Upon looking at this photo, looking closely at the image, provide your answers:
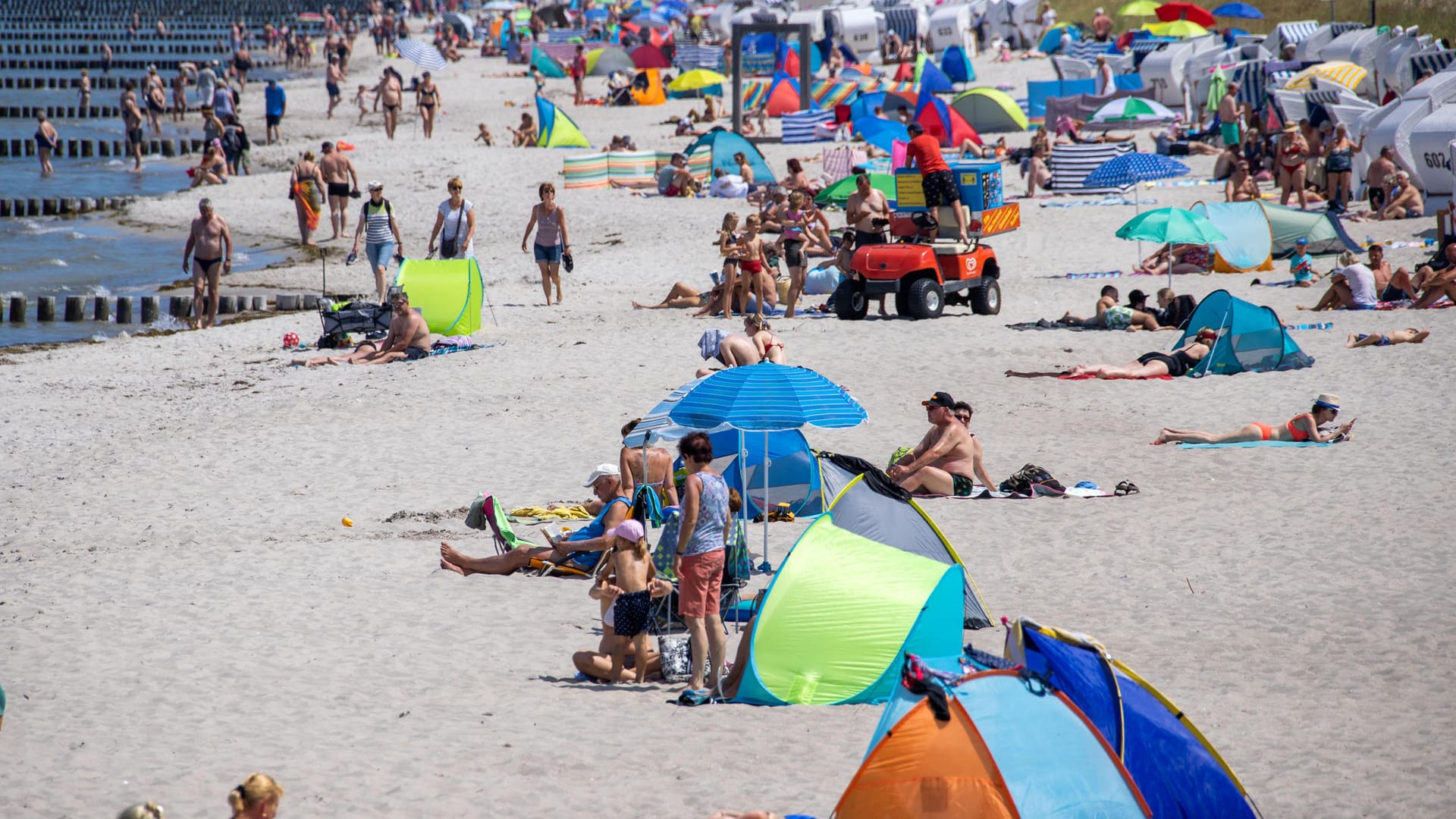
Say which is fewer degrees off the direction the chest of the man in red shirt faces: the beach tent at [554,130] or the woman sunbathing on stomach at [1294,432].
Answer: the beach tent

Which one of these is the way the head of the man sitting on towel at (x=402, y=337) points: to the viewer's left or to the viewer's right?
to the viewer's left

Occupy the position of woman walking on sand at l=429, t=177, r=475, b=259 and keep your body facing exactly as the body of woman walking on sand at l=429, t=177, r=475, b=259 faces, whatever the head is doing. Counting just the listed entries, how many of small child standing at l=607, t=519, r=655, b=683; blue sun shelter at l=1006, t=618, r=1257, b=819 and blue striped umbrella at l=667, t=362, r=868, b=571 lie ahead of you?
3

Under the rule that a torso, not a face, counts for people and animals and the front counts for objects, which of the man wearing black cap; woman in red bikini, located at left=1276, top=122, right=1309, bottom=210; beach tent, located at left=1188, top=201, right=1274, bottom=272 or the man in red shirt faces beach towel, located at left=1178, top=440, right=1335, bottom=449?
the woman in red bikini

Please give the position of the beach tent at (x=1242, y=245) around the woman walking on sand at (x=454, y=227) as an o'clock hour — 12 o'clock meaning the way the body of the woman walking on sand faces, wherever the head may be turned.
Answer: The beach tent is roughly at 9 o'clock from the woman walking on sand.

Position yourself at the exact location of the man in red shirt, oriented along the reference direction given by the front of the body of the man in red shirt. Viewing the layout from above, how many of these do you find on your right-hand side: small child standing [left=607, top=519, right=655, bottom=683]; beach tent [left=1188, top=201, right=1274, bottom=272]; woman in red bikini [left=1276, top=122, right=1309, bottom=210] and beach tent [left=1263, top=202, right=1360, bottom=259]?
3

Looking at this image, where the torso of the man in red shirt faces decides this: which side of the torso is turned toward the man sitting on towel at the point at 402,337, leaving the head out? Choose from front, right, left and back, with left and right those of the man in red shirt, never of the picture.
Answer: left

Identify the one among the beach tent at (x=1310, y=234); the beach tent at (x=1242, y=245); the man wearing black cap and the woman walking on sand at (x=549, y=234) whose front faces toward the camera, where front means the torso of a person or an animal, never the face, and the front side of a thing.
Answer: the woman walking on sand

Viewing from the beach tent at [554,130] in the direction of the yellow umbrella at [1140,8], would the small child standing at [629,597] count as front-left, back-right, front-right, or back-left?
back-right
